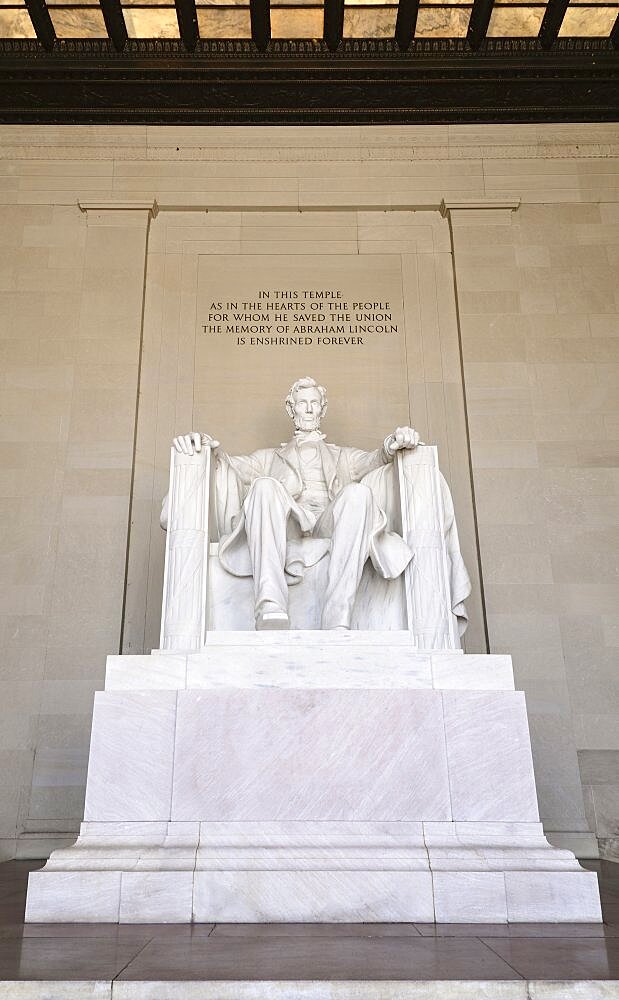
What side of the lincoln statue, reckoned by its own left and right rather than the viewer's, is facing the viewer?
front
